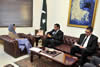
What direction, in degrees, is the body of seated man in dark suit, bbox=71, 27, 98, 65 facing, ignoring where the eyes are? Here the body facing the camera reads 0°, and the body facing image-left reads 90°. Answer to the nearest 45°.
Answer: approximately 45°

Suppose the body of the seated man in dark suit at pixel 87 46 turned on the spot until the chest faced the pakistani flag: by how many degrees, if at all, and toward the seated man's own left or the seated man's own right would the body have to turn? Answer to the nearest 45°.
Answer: approximately 90° to the seated man's own right

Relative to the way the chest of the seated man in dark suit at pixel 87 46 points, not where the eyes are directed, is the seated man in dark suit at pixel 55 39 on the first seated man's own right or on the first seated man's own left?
on the first seated man's own right

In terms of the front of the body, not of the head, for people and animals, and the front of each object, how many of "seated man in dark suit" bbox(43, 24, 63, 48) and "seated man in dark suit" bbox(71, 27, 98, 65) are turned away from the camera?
0

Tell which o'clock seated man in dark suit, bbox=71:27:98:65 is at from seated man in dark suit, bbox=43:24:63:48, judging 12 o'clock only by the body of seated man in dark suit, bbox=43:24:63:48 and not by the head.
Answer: seated man in dark suit, bbox=71:27:98:65 is roughly at 9 o'clock from seated man in dark suit, bbox=43:24:63:48.

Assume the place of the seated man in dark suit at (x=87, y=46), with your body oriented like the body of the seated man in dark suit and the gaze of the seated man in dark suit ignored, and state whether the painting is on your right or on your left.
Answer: on your right
